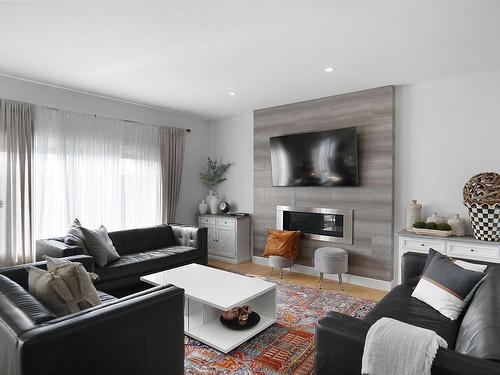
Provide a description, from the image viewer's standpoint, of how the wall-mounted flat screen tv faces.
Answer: facing the viewer and to the left of the viewer

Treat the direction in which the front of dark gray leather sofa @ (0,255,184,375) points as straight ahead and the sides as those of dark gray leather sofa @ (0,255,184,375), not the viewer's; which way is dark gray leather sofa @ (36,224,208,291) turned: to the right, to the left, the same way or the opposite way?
to the right

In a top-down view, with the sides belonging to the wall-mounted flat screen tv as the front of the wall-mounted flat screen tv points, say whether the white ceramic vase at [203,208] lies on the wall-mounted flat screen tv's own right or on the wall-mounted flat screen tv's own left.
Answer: on the wall-mounted flat screen tv's own right

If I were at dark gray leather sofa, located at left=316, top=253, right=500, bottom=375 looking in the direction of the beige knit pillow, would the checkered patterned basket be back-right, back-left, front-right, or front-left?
back-right

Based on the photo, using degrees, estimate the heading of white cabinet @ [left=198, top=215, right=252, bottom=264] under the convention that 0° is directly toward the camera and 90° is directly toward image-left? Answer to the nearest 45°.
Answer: approximately 45°

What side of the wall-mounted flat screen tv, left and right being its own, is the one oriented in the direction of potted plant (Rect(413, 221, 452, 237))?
left

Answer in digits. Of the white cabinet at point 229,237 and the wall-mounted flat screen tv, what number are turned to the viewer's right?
0

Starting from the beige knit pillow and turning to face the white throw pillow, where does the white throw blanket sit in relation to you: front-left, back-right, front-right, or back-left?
front-right

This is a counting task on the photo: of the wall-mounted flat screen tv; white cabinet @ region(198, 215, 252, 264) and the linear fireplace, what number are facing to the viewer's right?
0

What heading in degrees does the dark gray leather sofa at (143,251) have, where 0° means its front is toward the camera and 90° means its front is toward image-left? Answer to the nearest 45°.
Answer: approximately 315°

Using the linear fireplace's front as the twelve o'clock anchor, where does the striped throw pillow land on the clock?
The striped throw pillow is roughly at 10 o'clock from the linear fireplace.

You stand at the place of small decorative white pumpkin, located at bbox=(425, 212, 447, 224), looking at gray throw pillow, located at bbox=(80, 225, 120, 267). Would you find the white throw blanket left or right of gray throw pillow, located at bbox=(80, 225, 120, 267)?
left

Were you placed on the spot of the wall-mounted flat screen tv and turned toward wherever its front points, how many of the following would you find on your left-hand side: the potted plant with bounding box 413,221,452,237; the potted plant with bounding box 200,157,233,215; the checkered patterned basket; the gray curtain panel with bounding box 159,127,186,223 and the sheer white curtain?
2

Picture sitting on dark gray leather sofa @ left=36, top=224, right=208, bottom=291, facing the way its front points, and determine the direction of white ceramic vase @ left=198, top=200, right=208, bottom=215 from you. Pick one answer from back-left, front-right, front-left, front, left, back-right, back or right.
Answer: left

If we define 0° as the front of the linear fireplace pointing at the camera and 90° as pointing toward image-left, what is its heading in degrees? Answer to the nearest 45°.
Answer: approximately 45°

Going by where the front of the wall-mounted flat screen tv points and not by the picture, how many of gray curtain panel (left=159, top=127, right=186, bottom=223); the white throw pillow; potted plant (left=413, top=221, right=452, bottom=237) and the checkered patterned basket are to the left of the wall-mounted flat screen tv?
3
